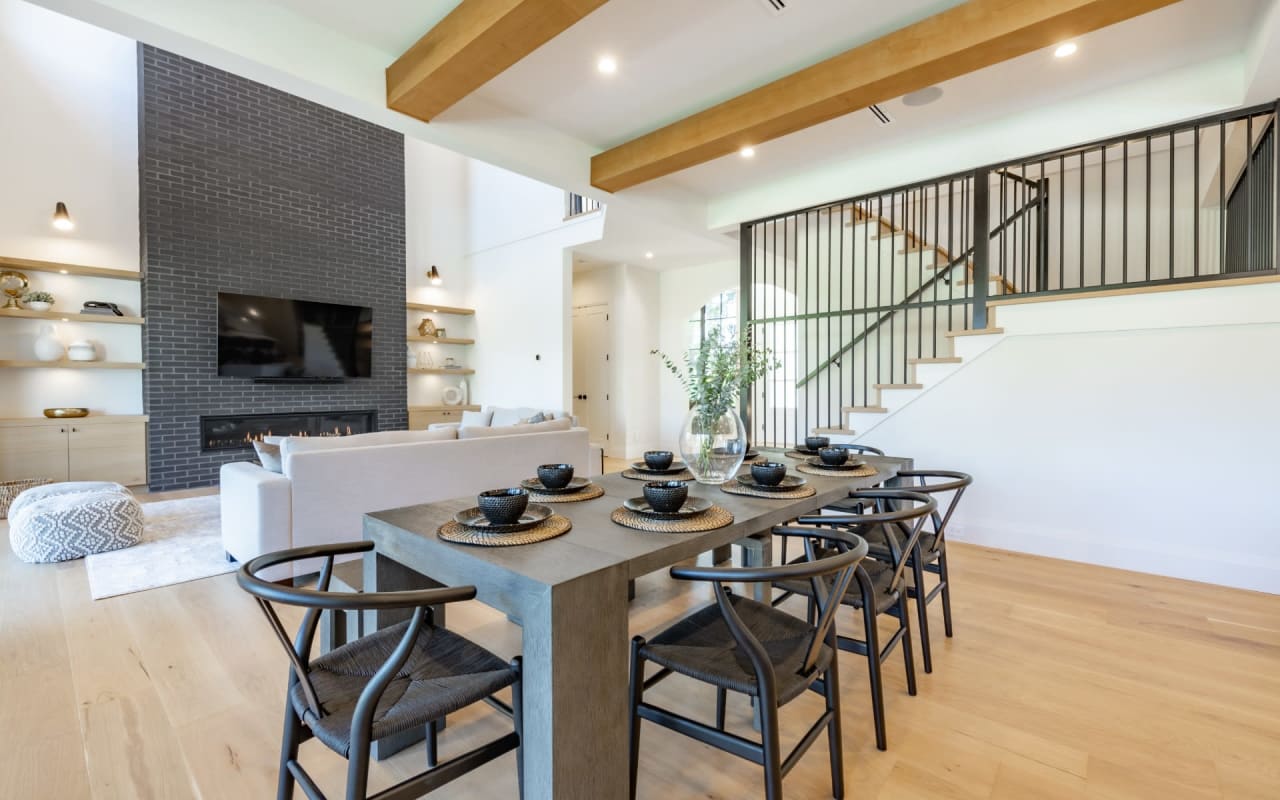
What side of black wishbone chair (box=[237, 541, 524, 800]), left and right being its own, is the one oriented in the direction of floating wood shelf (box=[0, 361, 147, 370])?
left

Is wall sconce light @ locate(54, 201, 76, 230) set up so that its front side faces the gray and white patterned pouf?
yes

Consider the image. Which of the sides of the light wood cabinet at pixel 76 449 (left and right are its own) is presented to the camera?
front

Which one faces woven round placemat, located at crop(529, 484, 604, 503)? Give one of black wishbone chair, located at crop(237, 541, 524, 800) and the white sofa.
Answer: the black wishbone chair

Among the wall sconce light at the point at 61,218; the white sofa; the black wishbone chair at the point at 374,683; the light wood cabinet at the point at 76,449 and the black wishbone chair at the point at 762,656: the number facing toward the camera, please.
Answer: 2

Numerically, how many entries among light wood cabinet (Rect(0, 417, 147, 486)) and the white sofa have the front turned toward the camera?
1

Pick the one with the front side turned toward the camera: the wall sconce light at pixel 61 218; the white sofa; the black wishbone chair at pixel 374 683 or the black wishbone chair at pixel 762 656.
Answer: the wall sconce light

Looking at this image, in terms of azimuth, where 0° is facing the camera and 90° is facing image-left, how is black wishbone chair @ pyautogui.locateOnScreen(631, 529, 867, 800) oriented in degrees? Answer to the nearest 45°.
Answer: approximately 135°

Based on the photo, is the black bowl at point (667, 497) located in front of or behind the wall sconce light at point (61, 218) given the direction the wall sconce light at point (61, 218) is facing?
in front

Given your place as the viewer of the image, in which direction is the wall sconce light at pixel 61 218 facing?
facing the viewer

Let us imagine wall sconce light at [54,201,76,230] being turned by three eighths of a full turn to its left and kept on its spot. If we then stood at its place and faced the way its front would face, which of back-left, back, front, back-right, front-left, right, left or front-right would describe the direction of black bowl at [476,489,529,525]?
back-right

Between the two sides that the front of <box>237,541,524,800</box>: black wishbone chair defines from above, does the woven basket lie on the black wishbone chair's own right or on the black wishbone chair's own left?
on the black wishbone chair's own left

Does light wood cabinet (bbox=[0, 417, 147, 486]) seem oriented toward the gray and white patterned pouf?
yes

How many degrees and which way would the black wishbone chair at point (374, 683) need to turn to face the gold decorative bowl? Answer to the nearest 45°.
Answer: approximately 90° to its left

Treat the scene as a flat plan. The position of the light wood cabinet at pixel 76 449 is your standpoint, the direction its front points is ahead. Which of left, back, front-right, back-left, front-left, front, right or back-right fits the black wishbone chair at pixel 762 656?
front

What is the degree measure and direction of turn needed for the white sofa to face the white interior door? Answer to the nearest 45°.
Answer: approximately 90° to its right

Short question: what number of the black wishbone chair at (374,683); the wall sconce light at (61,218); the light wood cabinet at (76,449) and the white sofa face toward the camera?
2
